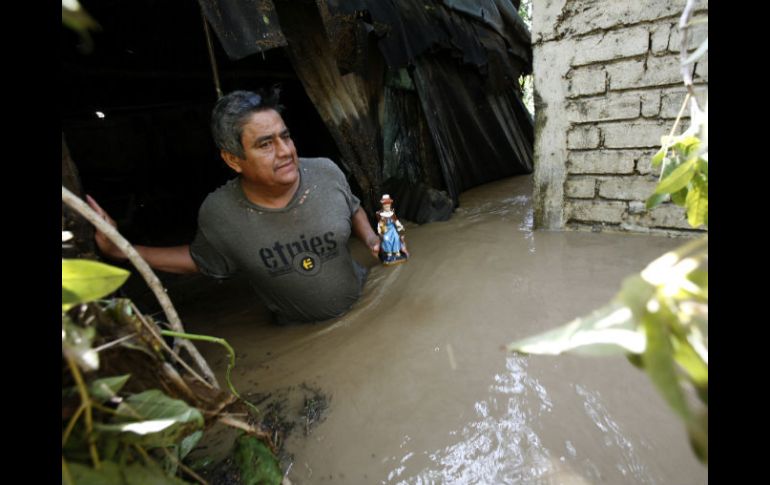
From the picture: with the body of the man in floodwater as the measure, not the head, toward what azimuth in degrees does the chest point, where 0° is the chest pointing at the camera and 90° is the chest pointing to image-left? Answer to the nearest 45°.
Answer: approximately 315°

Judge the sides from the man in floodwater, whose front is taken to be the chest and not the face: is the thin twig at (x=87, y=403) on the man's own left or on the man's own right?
on the man's own right

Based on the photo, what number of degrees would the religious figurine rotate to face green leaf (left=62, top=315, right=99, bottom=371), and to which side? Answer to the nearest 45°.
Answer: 0° — it already faces it

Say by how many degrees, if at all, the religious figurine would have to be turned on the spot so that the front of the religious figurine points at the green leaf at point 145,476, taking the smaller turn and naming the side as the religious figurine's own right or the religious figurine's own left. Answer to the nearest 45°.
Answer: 0° — it already faces it

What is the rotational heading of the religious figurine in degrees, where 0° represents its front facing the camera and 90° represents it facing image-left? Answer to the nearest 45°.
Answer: approximately 0°

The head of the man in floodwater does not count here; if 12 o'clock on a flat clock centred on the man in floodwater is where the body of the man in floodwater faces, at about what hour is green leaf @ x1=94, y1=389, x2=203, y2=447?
The green leaf is roughly at 2 o'clock from the man in floodwater.

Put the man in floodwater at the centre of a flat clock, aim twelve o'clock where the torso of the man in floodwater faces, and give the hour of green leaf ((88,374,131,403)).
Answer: The green leaf is roughly at 2 o'clock from the man in floodwater.
